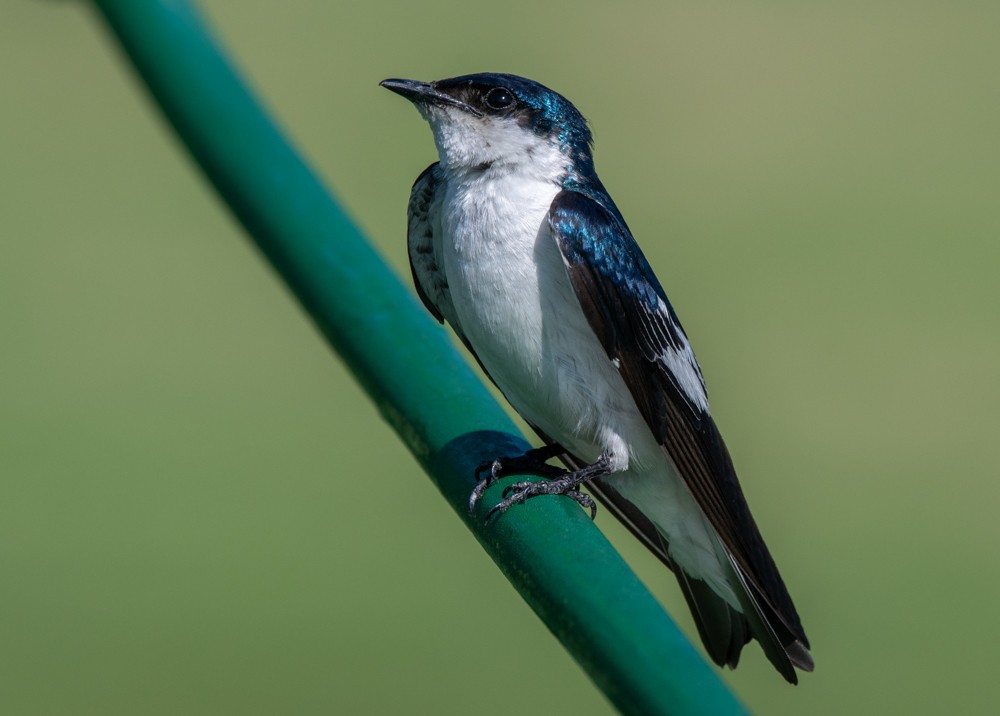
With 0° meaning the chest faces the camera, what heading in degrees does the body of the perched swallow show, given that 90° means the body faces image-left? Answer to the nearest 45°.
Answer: approximately 45°
